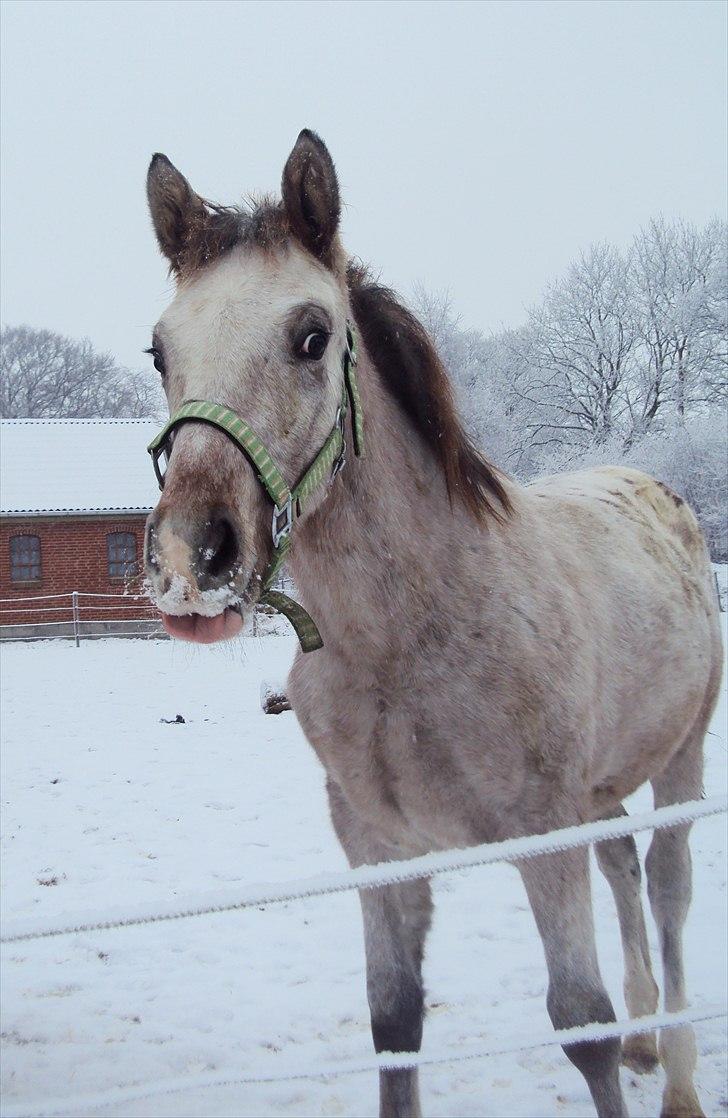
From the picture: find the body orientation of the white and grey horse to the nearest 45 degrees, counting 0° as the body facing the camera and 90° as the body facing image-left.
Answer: approximately 45°

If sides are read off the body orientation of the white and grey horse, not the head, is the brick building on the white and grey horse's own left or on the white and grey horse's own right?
on the white and grey horse's own right

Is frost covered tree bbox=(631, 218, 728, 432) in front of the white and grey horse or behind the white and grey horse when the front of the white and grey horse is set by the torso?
behind

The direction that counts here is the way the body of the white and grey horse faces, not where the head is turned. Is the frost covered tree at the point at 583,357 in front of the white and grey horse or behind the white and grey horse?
behind
